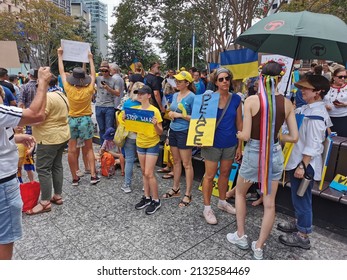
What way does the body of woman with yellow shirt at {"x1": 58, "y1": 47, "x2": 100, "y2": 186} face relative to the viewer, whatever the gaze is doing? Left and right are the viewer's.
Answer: facing away from the viewer

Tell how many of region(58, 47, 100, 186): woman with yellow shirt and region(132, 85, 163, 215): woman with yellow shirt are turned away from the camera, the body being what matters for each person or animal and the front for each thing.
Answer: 1

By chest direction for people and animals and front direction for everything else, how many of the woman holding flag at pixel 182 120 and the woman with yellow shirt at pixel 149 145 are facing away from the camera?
0

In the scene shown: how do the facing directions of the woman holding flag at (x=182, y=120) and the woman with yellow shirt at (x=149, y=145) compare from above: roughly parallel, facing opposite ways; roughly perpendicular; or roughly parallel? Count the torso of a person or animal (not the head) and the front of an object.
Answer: roughly parallel

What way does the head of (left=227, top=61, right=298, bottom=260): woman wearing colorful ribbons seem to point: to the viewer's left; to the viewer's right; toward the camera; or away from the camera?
away from the camera

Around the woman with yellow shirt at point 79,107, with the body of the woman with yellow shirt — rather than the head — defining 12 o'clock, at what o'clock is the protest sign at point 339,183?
The protest sign is roughly at 4 o'clock from the woman with yellow shirt.

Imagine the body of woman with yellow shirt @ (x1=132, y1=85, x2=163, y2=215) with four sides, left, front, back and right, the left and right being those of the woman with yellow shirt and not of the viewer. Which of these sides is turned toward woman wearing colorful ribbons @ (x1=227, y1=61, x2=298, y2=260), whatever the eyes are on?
left

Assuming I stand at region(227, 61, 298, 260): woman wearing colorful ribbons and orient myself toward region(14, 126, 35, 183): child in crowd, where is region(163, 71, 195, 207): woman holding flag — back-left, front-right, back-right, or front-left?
front-right

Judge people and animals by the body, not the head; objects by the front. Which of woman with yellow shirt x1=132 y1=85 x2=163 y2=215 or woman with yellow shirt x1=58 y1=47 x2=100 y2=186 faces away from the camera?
woman with yellow shirt x1=58 y1=47 x2=100 y2=186

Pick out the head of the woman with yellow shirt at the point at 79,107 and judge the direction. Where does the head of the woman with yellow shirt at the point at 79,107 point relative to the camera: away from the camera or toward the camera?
away from the camera

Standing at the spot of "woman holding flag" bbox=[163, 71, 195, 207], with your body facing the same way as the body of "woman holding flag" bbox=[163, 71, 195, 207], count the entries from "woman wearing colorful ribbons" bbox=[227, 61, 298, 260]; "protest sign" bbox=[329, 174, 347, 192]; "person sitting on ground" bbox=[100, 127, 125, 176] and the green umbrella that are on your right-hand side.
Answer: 1

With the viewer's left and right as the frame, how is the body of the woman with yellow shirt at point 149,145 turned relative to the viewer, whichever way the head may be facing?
facing the viewer and to the left of the viewer

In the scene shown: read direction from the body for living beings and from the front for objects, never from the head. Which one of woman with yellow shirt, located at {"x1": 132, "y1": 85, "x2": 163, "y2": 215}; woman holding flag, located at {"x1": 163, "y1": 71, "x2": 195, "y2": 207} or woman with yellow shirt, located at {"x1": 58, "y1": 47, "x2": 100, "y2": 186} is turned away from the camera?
woman with yellow shirt, located at {"x1": 58, "y1": 47, "x2": 100, "y2": 186}

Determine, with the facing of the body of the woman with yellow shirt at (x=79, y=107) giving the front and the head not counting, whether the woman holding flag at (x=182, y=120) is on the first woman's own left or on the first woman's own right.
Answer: on the first woman's own right

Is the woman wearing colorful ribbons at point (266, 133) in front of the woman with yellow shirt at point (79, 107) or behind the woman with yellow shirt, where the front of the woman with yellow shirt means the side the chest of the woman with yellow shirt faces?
behind

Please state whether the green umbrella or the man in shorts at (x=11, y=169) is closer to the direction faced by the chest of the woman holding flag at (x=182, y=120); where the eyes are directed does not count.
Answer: the man in shorts

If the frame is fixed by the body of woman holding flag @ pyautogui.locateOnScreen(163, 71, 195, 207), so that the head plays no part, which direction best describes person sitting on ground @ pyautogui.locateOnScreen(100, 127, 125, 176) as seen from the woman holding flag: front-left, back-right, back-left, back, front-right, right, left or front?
right
